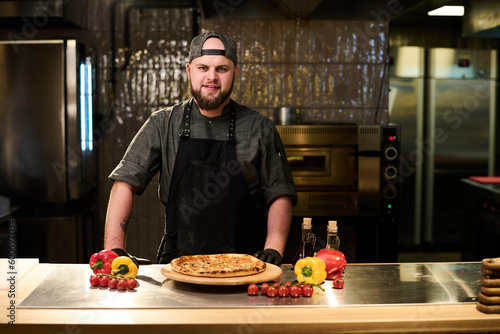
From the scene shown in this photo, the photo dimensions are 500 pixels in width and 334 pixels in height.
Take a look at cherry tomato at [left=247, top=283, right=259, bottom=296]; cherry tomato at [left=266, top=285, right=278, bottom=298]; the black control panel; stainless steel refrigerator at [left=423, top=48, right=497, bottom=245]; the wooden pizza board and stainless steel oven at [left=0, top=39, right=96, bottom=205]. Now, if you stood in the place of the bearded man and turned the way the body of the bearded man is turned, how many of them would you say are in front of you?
3

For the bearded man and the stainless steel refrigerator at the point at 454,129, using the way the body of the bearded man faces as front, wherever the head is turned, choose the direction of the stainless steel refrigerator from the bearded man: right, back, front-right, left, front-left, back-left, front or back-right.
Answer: back-left

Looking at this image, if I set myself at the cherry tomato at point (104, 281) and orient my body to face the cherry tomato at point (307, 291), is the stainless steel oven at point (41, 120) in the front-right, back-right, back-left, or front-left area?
back-left

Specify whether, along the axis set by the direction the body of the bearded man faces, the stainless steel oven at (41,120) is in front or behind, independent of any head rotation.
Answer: behind
